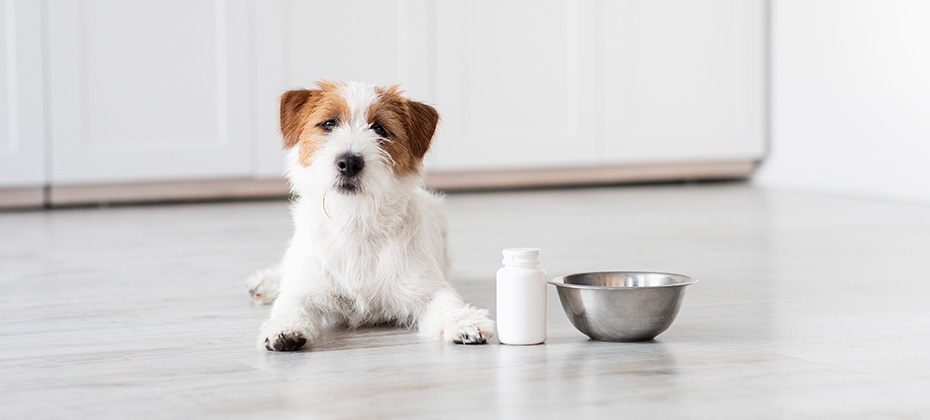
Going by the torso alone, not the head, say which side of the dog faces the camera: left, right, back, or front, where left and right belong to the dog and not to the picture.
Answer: front

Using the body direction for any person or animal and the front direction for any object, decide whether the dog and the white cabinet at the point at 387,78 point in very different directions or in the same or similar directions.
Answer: same or similar directions

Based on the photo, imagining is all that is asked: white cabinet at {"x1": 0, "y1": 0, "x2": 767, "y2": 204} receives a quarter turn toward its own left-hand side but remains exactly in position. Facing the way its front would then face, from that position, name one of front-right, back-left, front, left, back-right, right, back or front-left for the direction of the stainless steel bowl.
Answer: right

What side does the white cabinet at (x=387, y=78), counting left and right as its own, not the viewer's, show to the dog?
front

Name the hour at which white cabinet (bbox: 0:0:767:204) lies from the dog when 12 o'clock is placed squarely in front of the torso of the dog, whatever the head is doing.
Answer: The white cabinet is roughly at 6 o'clock from the dog.

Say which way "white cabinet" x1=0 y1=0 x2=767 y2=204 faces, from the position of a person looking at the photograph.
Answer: facing the viewer

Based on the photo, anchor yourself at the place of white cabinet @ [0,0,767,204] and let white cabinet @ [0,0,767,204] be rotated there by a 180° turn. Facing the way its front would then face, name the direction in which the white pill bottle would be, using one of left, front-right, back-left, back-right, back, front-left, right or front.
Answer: back

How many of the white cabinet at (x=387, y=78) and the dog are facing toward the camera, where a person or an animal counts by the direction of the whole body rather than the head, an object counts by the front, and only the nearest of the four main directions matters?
2
